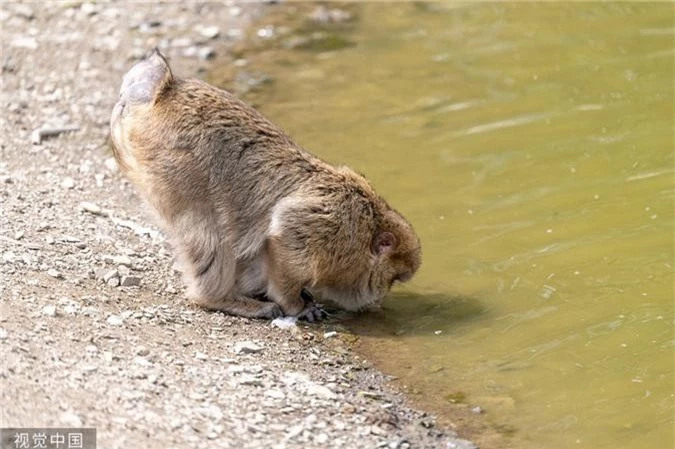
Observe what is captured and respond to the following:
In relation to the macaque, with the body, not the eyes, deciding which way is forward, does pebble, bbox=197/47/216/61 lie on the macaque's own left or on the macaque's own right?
on the macaque's own left

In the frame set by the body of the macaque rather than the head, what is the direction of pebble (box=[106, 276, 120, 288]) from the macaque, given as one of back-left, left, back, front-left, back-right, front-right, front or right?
back

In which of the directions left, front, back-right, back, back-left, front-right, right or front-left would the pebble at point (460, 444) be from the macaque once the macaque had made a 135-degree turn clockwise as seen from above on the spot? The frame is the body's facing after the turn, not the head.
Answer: left

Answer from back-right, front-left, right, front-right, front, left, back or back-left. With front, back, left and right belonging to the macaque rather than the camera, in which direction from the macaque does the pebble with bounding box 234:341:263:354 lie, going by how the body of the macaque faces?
right

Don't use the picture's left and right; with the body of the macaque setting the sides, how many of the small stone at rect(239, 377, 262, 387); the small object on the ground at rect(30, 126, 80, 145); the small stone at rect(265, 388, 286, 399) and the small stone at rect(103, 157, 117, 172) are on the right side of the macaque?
2

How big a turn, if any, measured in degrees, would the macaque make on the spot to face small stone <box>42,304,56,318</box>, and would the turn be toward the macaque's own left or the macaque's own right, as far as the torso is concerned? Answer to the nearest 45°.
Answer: approximately 135° to the macaque's own right

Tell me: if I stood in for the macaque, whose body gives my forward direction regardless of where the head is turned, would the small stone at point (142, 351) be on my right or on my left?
on my right

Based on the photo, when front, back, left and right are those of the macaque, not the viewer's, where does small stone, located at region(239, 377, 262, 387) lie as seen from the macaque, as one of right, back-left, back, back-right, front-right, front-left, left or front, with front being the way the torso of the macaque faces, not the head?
right

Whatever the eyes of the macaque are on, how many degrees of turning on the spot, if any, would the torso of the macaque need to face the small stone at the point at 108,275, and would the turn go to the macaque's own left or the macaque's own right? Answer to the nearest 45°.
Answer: approximately 180°

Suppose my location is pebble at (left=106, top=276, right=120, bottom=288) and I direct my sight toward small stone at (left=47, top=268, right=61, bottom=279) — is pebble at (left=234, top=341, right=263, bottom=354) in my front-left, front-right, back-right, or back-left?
back-left

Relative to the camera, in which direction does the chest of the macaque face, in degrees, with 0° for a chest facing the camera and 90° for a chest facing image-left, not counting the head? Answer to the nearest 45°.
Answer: approximately 270°

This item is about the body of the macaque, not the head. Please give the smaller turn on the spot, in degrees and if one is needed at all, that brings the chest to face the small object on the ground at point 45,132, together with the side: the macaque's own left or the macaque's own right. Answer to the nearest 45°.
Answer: approximately 135° to the macaque's own left
